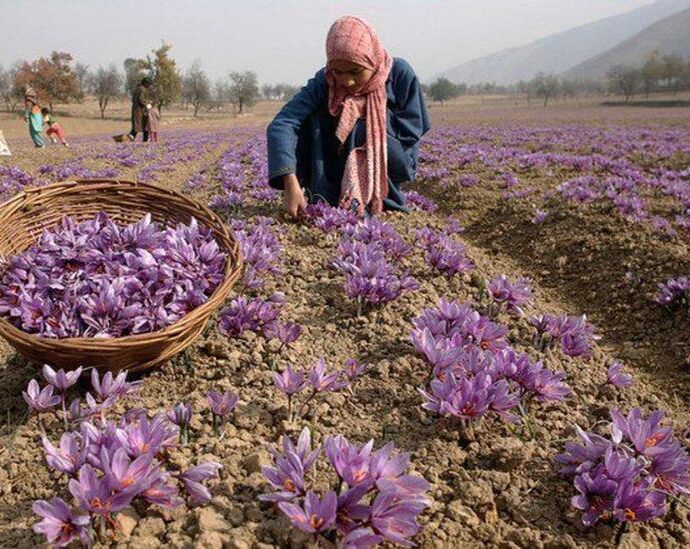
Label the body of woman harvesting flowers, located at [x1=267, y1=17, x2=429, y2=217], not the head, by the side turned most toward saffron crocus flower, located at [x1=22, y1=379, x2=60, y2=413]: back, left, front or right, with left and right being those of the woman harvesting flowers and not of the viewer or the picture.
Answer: front

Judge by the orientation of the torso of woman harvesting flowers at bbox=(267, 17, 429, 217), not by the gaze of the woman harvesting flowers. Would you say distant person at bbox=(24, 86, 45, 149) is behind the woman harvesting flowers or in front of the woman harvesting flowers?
behind

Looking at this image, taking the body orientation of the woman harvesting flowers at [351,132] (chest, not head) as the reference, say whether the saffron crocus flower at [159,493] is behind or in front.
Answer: in front

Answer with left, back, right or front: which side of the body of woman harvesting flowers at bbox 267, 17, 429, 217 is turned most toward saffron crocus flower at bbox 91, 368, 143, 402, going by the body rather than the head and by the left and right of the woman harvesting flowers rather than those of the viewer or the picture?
front

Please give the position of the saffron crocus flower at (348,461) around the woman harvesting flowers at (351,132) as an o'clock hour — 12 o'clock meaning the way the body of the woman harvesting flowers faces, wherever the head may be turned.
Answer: The saffron crocus flower is roughly at 12 o'clock from the woman harvesting flowers.

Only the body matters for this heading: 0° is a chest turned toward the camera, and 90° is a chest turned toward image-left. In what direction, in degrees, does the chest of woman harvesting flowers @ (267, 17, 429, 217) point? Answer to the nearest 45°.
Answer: approximately 0°

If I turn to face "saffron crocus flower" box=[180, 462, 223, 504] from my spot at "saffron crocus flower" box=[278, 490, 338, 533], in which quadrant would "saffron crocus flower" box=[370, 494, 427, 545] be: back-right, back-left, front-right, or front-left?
back-right

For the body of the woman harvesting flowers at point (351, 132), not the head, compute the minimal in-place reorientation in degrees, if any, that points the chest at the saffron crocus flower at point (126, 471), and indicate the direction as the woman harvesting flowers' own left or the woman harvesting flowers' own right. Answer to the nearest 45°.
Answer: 0° — they already face it

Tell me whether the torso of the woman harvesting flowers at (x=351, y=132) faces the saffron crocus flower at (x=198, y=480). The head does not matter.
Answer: yes

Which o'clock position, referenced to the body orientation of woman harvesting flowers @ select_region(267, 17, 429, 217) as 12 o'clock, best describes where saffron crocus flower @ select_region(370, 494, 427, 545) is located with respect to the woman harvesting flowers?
The saffron crocus flower is roughly at 12 o'clock from the woman harvesting flowers.

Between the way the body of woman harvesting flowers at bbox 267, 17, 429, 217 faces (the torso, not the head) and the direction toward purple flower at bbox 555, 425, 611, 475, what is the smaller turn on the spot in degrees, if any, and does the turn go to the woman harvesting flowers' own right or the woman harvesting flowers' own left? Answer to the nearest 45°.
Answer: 0° — they already face it
